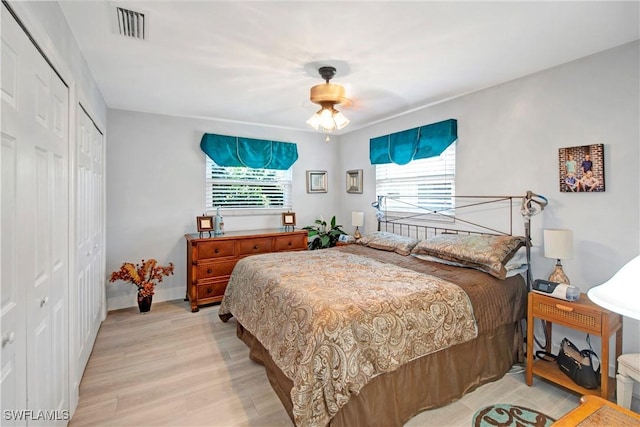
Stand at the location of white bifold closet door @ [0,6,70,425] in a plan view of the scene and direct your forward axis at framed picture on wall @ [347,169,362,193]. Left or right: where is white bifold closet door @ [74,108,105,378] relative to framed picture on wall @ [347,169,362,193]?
left

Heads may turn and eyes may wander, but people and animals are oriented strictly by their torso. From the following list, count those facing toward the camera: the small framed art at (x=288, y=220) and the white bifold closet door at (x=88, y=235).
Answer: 1

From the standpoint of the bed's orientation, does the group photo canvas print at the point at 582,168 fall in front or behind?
behind

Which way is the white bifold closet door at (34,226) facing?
to the viewer's right

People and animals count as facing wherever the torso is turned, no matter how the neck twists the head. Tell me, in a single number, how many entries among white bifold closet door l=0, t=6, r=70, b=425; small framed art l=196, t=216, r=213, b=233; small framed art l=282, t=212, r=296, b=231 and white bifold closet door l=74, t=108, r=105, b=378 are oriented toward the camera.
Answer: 2

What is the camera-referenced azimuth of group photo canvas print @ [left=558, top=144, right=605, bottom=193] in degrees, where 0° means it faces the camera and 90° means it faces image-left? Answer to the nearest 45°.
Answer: approximately 45°

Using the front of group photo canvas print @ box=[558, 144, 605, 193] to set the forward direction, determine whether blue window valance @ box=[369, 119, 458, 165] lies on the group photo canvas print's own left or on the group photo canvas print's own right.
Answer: on the group photo canvas print's own right

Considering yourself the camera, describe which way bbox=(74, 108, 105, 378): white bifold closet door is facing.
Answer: facing to the right of the viewer
